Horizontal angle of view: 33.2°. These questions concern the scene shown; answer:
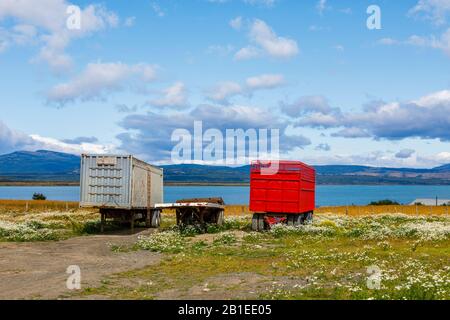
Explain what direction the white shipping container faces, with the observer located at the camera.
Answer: facing the viewer

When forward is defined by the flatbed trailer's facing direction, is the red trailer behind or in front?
behind

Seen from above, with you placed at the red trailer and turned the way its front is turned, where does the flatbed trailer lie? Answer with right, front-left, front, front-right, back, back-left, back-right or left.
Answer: right

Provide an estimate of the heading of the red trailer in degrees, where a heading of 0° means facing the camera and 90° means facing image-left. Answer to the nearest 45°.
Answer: approximately 0°

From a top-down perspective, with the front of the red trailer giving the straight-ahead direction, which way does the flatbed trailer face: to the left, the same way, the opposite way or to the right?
to the right

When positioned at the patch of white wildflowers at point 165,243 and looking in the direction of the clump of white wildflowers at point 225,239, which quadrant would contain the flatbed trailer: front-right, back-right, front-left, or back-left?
front-left

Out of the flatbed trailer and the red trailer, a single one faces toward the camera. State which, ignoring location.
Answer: the red trailer

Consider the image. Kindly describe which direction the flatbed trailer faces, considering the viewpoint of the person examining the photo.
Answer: facing to the left of the viewer

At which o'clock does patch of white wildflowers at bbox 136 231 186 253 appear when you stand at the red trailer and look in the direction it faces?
The patch of white wildflowers is roughly at 1 o'clock from the red trailer.

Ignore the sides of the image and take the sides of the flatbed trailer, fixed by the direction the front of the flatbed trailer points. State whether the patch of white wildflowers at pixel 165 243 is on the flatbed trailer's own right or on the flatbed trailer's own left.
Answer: on the flatbed trailer's own left

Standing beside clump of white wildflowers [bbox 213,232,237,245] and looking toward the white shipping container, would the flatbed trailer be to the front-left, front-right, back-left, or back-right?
front-right

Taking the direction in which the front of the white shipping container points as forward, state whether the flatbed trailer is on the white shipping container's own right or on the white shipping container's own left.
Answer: on the white shipping container's own left
